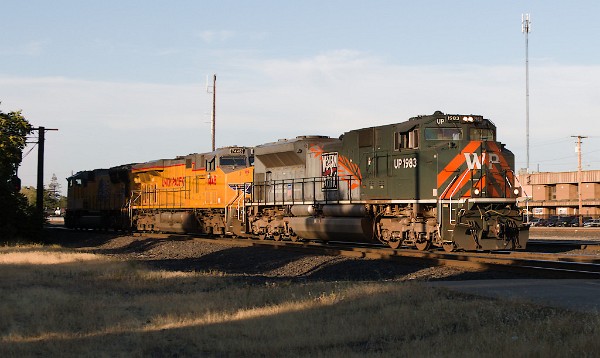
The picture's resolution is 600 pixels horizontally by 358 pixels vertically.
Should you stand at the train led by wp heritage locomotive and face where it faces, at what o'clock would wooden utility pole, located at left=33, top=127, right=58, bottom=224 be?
The wooden utility pole is roughly at 6 o'clock from the train led by wp heritage locomotive.

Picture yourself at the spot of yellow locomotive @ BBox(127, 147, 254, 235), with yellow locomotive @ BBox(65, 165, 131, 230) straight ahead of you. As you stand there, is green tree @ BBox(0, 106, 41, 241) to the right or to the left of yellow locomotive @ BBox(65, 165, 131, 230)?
left

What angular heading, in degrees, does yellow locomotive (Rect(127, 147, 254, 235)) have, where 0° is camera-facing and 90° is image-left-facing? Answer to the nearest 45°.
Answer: approximately 315°

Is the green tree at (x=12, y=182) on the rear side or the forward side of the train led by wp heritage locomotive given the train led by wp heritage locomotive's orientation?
on the rear side

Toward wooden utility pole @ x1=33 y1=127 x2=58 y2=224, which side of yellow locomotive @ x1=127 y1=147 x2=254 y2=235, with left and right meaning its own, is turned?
back

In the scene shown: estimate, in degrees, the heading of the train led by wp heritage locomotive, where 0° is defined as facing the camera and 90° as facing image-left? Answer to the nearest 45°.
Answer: approximately 315°
